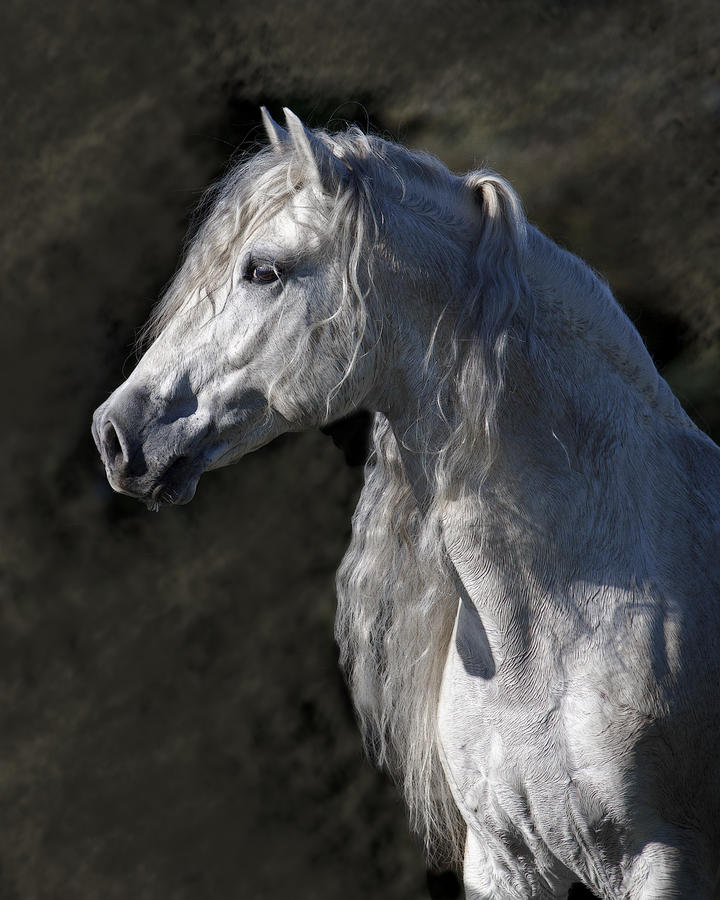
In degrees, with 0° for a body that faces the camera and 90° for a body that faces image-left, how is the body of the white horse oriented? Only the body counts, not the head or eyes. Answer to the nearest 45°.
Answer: approximately 45°
